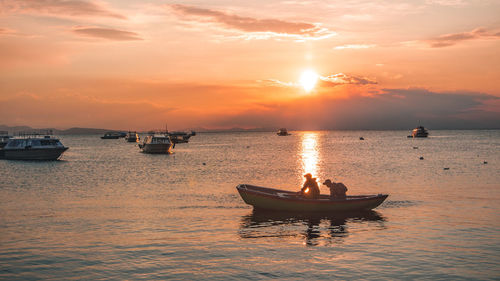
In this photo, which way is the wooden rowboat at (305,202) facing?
to the viewer's left
